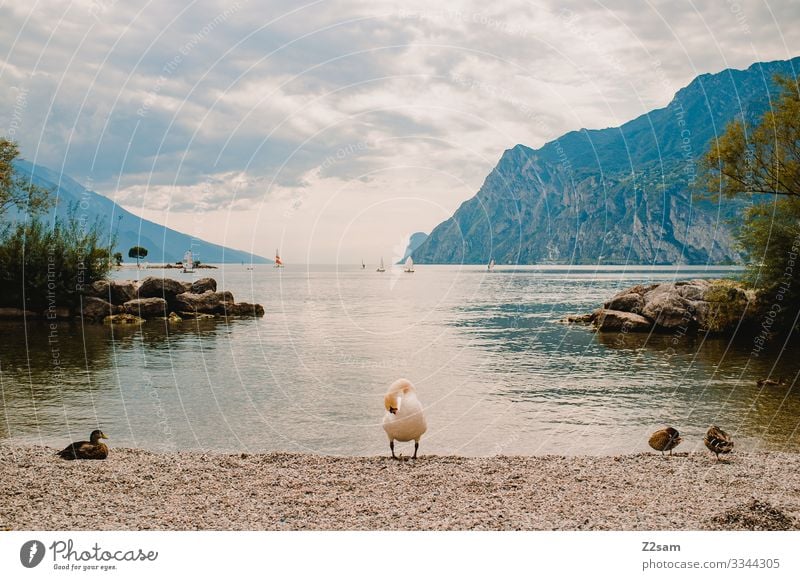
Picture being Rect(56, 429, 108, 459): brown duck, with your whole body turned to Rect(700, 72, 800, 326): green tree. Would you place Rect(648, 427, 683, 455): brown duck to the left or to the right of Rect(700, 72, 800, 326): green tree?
right

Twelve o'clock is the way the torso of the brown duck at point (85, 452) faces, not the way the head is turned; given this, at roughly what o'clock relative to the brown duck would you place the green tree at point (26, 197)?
The green tree is roughly at 9 o'clock from the brown duck.

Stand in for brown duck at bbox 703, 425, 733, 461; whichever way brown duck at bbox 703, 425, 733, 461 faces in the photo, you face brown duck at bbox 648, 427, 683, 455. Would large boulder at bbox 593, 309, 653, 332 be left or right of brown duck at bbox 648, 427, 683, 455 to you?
right

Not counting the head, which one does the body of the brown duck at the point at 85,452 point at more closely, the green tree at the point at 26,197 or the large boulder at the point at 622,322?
the large boulder

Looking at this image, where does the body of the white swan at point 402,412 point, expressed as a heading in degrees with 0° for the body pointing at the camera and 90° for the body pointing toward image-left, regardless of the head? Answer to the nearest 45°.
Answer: approximately 0°

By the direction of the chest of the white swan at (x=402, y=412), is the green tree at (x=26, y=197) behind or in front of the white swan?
behind

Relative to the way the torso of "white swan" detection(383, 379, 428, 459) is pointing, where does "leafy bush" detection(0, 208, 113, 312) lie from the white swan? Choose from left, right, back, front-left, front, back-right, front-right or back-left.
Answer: back-right

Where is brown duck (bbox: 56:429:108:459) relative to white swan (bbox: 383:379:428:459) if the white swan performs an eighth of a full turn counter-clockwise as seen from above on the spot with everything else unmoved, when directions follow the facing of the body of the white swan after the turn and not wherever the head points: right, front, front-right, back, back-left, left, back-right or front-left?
back-right

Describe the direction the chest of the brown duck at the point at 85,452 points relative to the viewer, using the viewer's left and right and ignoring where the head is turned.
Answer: facing to the right of the viewer

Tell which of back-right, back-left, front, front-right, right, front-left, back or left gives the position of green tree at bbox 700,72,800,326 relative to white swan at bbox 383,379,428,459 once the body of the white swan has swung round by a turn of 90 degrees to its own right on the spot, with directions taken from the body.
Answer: back-right

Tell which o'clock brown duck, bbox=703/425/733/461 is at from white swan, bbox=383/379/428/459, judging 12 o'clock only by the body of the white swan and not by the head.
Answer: The brown duck is roughly at 9 o'clock from the white swan.

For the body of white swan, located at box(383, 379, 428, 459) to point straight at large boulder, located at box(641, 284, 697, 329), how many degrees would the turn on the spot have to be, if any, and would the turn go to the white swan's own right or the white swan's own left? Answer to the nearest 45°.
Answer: approximately 135° to the white swan's own left
